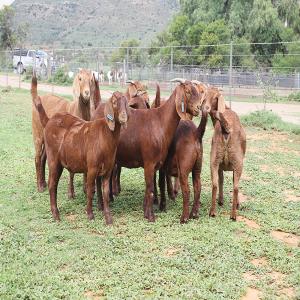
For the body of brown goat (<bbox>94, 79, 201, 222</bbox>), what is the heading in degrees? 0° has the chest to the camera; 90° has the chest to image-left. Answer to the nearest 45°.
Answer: approximately 270°

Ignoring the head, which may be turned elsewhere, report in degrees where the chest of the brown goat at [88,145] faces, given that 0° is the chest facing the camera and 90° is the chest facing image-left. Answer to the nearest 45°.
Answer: approximately 315°

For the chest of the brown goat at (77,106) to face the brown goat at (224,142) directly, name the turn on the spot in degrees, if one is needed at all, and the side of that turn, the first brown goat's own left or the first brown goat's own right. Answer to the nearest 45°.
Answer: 0° — it already faces it

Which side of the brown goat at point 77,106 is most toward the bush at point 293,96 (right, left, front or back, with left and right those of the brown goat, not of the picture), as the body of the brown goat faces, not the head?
left

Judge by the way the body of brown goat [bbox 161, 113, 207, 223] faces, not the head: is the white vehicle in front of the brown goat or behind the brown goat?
in front
